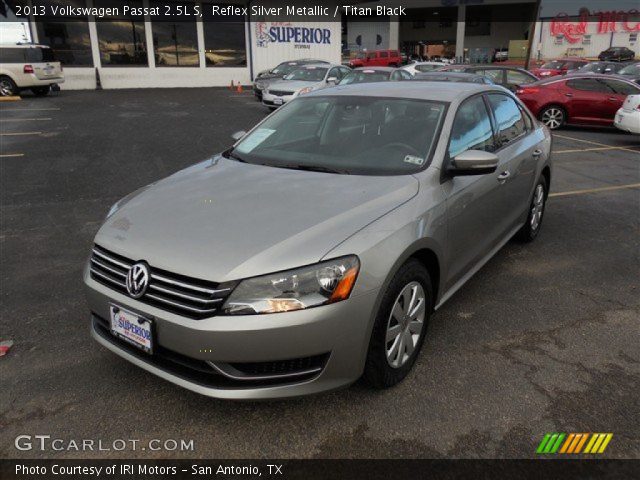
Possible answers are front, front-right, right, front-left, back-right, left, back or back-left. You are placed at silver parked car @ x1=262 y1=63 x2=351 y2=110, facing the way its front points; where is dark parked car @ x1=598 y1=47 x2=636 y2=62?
back

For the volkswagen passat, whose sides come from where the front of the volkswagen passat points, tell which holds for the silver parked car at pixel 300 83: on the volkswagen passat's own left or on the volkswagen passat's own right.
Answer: on the volkswagen passat's own right

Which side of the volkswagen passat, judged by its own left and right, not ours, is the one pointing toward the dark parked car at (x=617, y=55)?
back

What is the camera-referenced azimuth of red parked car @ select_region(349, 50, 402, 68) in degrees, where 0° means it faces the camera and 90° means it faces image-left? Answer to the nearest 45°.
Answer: approximately 45°

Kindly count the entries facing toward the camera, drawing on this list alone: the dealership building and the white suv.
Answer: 1

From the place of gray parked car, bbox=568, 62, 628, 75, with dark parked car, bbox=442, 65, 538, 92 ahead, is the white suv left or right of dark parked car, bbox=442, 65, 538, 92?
right

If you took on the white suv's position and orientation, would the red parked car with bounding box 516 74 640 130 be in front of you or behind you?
behind

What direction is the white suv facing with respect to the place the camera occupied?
facing away from the viewer and to the left of the viewer

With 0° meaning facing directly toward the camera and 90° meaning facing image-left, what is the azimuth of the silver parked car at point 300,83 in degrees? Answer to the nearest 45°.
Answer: approximately 45°

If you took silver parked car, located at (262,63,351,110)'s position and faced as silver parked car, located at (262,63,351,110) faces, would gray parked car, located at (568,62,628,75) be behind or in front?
behind
